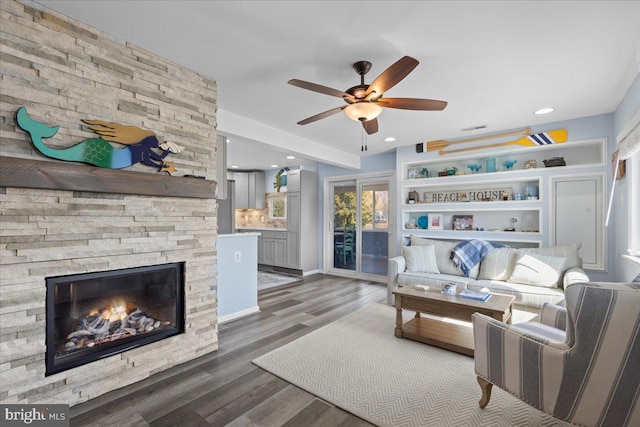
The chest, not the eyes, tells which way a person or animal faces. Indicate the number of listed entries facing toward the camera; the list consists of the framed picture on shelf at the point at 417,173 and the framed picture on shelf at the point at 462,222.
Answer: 2

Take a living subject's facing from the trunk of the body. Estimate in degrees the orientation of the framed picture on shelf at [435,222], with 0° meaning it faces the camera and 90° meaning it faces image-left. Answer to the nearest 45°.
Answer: approximately 0°

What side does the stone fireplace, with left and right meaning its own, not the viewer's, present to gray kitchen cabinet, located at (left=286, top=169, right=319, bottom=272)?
left

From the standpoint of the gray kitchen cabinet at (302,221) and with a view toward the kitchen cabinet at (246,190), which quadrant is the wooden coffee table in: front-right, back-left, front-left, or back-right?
back-left

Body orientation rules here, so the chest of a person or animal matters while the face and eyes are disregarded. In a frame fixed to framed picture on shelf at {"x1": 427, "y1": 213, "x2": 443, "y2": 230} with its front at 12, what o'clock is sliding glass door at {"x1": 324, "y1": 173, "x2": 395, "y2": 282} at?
The sliding glass door is roughly at 4 o'clock from the framed picture on shelf.

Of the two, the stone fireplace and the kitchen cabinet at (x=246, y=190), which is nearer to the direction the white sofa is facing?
the stone fireplace
